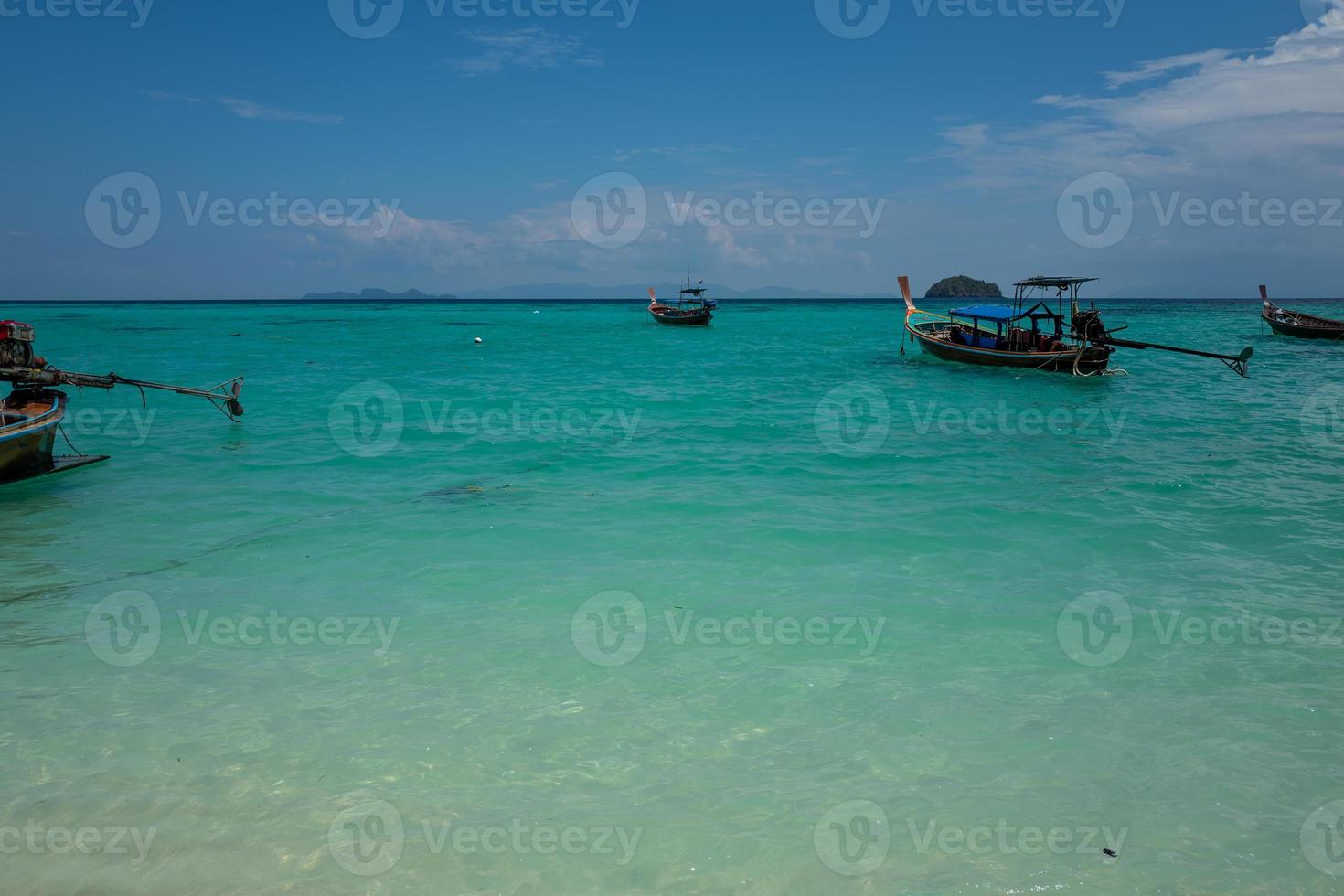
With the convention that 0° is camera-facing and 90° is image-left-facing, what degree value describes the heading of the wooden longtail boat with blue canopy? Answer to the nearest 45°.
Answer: approximately 135°

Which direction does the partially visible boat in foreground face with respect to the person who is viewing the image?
facing to the left of the viewer

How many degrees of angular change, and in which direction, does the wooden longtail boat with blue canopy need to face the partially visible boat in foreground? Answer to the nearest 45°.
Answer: approximately 90° to its left

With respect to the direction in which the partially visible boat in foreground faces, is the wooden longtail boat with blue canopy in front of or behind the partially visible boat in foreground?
behind

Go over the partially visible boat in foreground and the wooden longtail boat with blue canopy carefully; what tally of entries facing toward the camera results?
0

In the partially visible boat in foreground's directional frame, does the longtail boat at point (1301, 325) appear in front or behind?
behind
